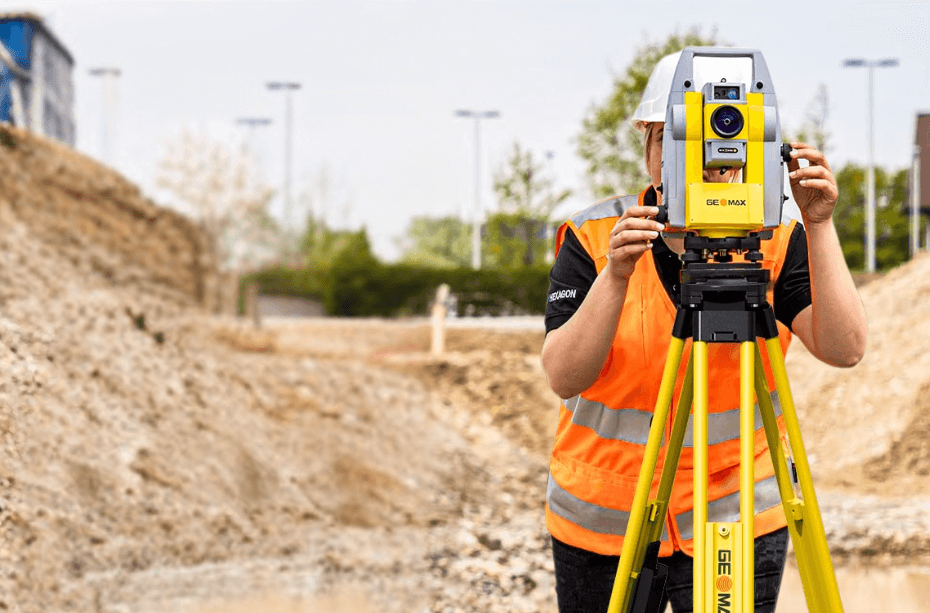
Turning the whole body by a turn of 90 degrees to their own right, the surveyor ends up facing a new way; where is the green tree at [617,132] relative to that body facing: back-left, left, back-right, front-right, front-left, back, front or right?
right

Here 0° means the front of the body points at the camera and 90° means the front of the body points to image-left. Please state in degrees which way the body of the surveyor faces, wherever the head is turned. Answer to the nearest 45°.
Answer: approximately 0°
